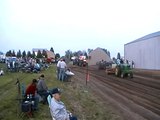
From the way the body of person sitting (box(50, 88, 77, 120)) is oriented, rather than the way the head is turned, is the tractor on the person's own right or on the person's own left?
on the person's own left

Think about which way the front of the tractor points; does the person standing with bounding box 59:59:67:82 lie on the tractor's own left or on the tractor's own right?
on the tractor's own right

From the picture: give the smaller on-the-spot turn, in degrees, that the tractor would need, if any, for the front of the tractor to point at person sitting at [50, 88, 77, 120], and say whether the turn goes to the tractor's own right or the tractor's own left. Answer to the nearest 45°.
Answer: approximately 45° to the tractor's own right

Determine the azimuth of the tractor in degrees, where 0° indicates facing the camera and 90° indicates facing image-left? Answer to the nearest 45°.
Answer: approximately 315°

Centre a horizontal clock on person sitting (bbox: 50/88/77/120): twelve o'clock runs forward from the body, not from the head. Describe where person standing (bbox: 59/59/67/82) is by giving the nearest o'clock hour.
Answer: The person standing is roughly at 9 o'clock from the person sitting.

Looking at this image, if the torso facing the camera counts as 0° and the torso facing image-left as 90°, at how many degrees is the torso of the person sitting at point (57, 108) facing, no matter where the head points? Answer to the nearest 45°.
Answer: approximately 270°
